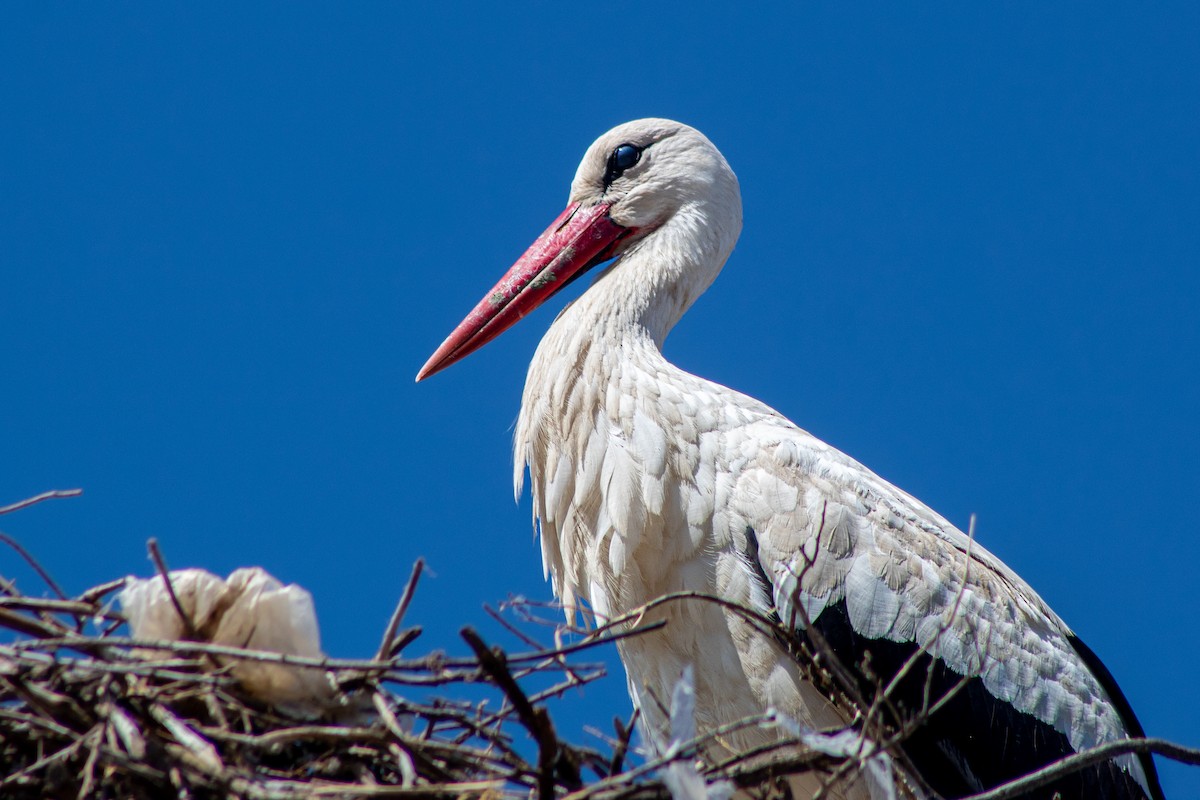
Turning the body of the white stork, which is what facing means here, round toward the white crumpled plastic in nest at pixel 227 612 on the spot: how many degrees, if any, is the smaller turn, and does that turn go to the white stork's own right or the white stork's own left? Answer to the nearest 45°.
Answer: approximately 45° to the white stork's own left

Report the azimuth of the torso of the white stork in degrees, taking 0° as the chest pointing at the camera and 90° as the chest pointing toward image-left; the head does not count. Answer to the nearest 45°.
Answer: approximately 90°
